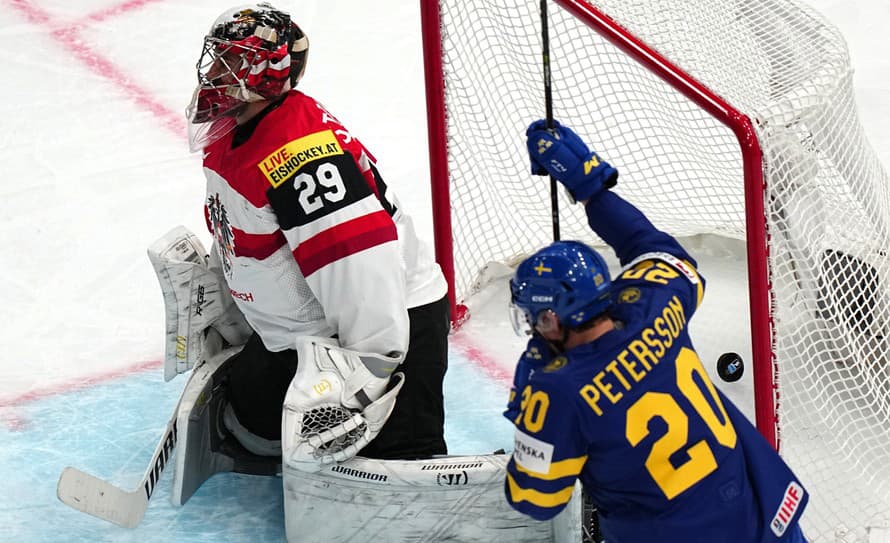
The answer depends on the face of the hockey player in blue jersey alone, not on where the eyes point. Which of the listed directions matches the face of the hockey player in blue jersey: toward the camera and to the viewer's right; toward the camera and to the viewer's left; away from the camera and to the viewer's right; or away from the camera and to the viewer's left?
away from the camera and to the viewer's left

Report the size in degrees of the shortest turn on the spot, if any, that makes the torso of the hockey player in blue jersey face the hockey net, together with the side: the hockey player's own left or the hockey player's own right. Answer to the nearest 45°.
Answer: approximately 45° to the hockey player's own right

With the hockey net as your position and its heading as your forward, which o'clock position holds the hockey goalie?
The hockey goalie is roughly at 12 o'clock from the hockey net.

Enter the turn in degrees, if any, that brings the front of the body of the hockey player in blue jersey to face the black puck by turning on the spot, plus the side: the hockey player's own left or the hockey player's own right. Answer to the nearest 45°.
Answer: approximately 45° to the hockey player's own right

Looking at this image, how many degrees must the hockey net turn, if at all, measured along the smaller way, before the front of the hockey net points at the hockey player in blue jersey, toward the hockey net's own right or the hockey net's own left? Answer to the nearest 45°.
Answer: approximately 45° to the hockey net's own left

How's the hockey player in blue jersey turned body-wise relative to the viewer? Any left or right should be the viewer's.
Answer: facing away from the viewer and to the left of the viewer

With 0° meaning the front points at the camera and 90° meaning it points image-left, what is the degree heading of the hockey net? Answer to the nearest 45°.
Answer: approximately 45°
